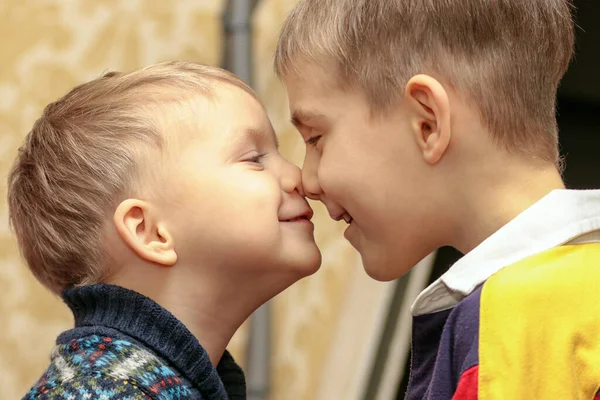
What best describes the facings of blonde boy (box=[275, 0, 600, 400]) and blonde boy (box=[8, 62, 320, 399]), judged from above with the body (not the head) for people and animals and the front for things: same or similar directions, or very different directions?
very different directions

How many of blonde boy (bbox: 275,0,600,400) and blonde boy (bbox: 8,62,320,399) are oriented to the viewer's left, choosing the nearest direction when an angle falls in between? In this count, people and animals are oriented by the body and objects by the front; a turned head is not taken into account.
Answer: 1

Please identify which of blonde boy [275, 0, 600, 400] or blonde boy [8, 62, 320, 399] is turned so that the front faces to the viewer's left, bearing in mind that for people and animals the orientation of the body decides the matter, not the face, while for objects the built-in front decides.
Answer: blonde boy [275, 0, 600, 400]

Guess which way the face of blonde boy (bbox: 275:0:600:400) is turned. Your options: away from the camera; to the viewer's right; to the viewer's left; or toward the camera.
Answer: to the viewer's left

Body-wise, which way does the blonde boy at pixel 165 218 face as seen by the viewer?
to the viewer's right

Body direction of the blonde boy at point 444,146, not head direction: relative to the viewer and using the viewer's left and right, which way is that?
facing to the left of the viewer

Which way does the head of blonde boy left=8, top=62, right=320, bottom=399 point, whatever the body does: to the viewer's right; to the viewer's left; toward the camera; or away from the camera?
to the viewer's right
